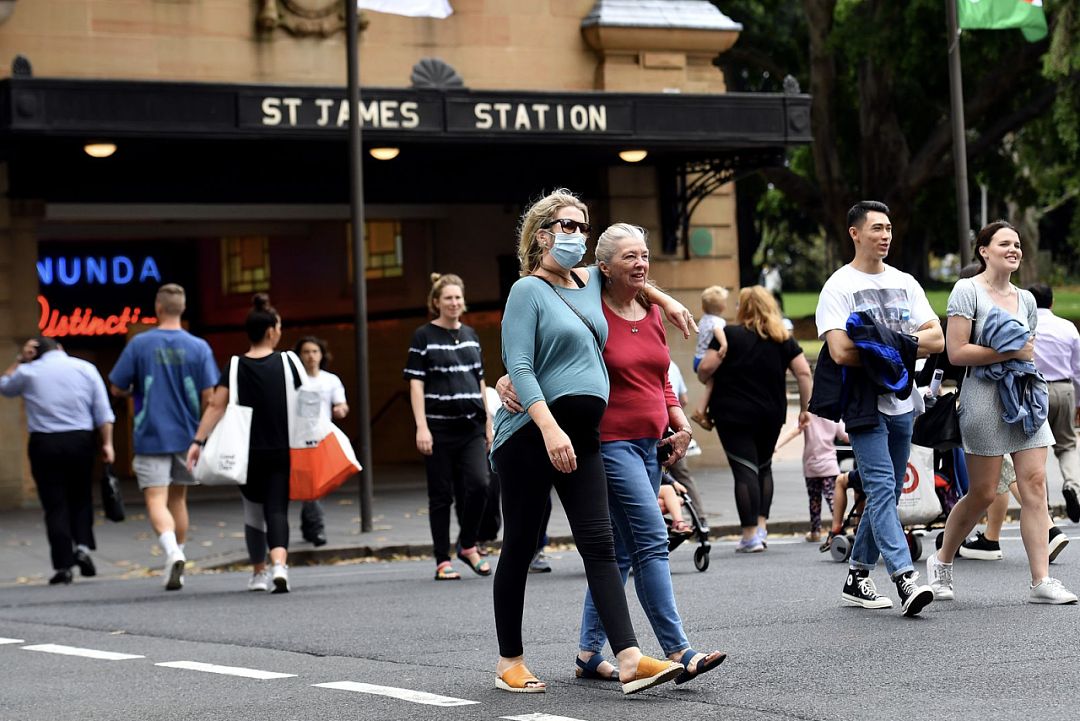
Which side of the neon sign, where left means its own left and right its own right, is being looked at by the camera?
front

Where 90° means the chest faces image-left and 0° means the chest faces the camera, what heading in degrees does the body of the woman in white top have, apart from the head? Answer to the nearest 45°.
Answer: approximately 0°

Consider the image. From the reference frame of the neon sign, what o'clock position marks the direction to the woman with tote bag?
The woman with tote bag is roughly at 12 o'clock from the neon sign.

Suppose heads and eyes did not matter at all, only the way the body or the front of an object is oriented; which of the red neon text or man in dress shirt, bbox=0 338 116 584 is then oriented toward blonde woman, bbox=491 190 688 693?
the red neon text

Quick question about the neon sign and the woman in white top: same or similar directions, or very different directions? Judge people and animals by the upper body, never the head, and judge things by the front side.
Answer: same or similar directions

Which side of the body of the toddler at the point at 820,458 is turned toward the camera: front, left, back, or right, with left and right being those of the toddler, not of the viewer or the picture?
back

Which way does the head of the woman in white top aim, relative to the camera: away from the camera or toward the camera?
toward the camera

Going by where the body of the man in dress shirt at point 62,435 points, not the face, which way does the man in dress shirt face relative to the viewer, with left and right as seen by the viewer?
facing away from the viewer

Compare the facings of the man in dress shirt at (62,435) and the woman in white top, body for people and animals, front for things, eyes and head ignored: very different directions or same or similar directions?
very different directions

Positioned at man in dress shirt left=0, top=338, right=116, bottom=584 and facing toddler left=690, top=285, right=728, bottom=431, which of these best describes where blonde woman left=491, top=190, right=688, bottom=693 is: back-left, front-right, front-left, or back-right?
front-right
